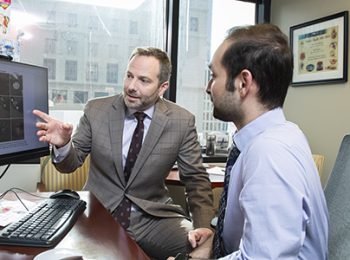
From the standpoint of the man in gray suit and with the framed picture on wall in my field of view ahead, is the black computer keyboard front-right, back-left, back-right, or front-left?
back-right

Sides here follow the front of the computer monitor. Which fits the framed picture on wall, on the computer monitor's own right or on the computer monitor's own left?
on the computer monitor's own left

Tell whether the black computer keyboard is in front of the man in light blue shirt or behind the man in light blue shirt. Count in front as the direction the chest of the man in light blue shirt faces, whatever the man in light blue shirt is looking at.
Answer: in front

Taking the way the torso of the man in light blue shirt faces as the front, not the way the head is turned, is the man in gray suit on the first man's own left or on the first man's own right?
on the first man's own right

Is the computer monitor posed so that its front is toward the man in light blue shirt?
yes

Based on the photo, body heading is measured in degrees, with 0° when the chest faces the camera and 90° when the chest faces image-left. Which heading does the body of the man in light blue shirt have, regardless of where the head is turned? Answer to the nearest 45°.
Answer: approximately 90°

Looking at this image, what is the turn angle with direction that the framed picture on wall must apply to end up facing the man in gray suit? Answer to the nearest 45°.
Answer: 0° — it already faces them

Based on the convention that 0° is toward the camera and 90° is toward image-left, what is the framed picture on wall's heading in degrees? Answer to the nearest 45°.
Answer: approximately 45°

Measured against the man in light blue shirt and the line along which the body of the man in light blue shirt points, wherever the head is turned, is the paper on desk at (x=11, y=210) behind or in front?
in front

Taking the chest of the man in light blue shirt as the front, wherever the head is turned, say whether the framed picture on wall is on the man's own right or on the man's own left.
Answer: on the man's own right

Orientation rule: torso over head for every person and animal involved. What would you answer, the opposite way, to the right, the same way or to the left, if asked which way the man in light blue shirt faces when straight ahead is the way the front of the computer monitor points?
the opposite way

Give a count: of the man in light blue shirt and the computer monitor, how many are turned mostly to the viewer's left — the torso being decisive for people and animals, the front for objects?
1

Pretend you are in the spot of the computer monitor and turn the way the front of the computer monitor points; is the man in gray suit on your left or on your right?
on your left

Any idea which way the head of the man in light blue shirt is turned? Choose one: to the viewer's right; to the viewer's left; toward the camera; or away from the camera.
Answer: to the viewer's left
